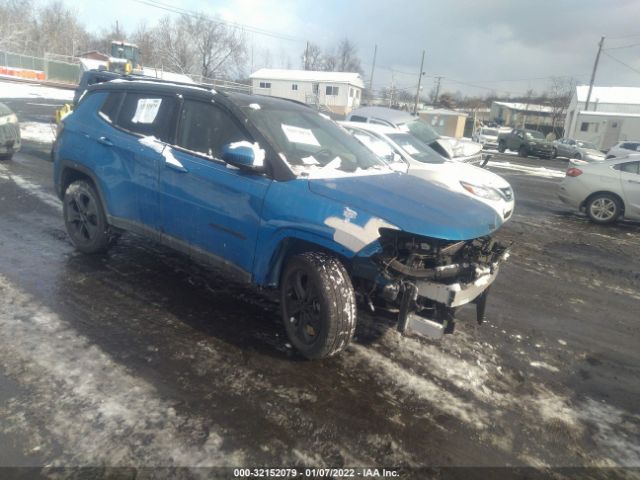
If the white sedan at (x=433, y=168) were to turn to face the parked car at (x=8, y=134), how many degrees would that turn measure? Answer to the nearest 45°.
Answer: approximately 135° to its right

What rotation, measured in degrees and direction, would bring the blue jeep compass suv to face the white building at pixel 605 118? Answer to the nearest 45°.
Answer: approximately 90° to its left

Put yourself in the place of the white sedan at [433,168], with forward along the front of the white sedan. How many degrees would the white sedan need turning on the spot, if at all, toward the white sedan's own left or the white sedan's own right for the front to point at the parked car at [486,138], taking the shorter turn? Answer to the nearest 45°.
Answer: approximately 135° to the white sedan's own left

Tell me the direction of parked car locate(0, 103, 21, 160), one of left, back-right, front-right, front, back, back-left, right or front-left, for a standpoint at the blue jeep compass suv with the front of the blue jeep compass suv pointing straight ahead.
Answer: back

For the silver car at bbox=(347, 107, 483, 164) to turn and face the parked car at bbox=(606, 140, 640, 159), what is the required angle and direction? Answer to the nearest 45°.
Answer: approximately 90° to its left

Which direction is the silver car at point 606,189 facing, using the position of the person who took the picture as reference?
facing to the right of the viewer

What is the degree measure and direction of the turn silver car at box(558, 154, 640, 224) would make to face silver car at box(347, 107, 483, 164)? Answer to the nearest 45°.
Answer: approximately 180°

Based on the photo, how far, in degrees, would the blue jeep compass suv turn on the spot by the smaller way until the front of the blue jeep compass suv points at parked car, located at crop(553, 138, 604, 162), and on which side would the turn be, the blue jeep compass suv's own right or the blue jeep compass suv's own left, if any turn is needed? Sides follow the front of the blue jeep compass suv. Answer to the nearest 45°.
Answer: approximately 90° to the blue jeep compass suv's own left

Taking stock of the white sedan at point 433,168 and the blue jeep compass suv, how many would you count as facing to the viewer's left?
0

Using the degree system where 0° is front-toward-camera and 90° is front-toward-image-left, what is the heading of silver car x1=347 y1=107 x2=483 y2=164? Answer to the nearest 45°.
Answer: approximately 315°
